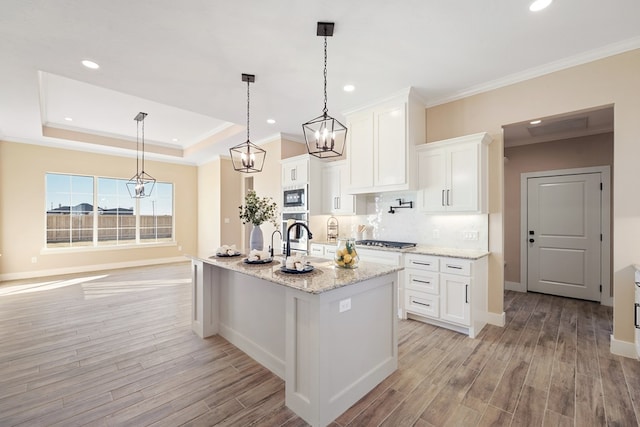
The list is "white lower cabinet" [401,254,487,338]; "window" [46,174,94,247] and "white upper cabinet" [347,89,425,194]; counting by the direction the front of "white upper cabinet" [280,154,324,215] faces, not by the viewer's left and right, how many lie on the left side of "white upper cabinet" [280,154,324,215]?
2

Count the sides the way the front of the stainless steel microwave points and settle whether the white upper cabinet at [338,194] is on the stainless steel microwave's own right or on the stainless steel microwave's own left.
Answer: on the stainless steel microwave's own left

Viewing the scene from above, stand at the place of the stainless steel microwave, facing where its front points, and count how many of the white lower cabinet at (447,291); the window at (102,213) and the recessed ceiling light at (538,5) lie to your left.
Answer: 2

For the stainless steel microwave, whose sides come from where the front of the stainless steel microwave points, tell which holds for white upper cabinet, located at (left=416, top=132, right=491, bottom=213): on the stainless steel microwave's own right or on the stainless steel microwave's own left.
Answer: on the stainless steel microwave's own left

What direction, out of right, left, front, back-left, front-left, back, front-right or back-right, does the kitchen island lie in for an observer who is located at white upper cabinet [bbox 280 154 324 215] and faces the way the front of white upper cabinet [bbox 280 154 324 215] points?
front-left

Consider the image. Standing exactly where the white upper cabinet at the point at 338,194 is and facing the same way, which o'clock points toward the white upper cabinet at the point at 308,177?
the white upper cabinet at the point at 308,177 is roughly at 2 o'clock from the white upper cabinet at the point at 338,194.

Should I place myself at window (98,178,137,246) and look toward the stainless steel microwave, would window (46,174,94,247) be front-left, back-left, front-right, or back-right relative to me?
back-right

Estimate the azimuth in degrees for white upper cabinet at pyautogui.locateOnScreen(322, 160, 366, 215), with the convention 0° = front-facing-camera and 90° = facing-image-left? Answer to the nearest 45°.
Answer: approximately 45°
